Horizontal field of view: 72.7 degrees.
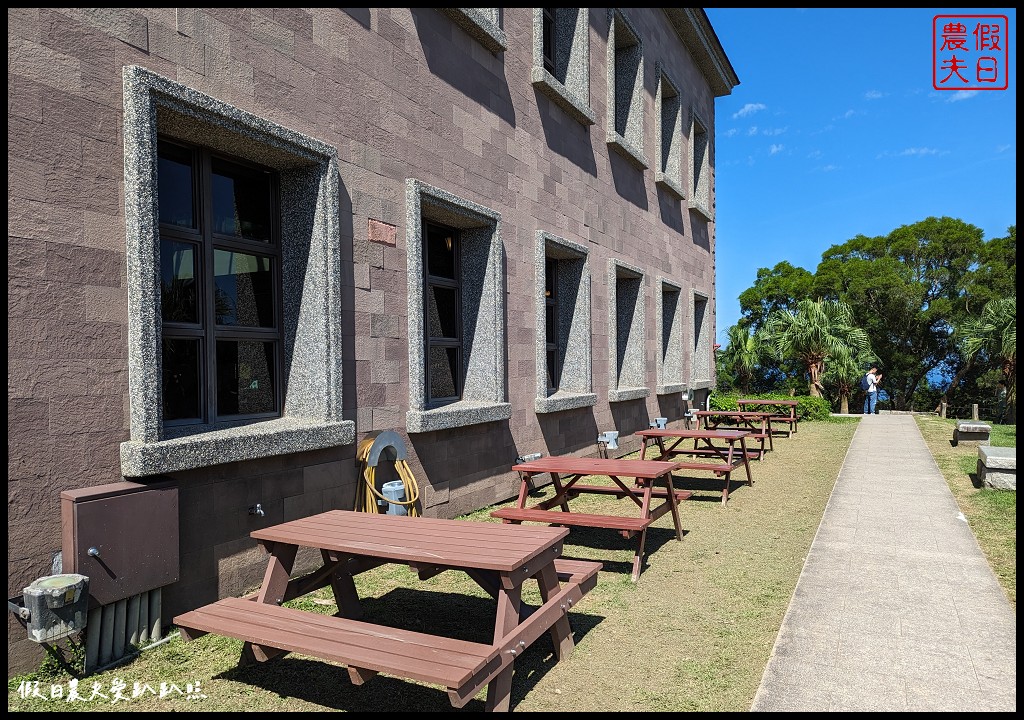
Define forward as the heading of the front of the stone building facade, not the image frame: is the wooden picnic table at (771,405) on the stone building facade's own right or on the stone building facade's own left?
on the stone building facade's own left

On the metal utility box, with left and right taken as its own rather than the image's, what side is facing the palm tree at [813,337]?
left

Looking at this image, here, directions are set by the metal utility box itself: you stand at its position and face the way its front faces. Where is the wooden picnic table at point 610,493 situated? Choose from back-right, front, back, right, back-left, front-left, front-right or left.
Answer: front-left

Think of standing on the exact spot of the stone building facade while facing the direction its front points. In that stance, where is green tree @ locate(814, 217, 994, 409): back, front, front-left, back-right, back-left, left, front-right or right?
left

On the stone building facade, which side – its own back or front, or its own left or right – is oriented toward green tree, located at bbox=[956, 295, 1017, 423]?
left

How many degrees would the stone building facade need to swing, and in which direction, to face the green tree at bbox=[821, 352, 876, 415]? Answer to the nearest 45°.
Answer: approximately 90° to its left

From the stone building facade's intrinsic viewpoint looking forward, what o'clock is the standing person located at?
The standing person is roughly at 9 o'clock from the stone building facade.

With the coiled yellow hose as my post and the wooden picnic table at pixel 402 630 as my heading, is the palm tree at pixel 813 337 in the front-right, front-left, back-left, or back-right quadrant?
back-left

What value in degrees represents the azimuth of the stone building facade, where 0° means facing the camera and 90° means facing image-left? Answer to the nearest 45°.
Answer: approximately 315°

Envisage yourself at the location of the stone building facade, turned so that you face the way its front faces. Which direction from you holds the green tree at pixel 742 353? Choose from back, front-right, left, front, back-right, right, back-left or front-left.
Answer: left

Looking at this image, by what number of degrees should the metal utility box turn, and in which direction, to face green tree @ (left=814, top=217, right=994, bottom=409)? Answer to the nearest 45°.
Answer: approximately 90° to its left

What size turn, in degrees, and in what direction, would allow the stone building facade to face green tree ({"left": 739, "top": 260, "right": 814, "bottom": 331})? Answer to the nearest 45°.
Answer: approximately 90° to its left

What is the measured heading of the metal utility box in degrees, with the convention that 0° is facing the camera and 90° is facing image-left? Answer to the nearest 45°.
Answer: approximately 315°
